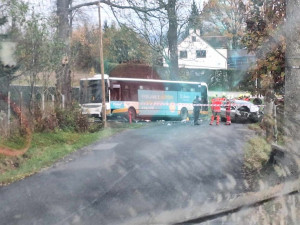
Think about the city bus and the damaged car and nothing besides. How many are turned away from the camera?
0
